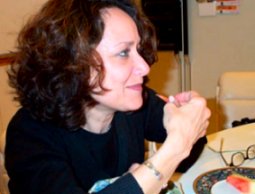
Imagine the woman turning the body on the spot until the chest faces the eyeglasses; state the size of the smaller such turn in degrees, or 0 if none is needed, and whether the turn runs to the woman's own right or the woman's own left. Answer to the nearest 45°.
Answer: approximately 45° to the woman's own left

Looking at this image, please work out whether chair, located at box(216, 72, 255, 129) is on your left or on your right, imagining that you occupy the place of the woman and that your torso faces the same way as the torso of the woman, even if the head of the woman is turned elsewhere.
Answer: on your left

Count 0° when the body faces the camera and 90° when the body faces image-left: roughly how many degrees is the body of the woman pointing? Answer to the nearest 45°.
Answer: approximately 315°

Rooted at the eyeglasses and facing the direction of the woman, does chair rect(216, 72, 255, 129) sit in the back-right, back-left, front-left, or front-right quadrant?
back-right
